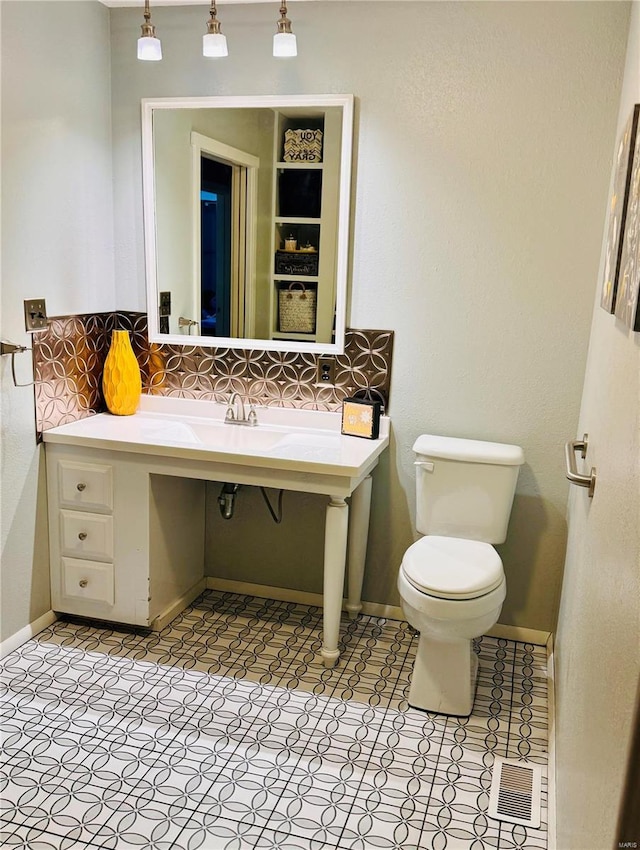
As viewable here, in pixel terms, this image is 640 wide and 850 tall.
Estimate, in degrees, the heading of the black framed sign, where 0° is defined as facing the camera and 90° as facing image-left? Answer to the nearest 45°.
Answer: approximately 45°

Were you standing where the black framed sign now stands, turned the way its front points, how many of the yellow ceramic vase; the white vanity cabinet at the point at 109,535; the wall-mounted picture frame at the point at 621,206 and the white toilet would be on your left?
2

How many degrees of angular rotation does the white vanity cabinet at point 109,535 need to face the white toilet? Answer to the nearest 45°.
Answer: approximately 90° to its left

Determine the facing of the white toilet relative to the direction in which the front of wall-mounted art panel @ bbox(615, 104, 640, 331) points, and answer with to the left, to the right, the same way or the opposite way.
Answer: to the left

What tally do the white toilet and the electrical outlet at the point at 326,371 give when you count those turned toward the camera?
2

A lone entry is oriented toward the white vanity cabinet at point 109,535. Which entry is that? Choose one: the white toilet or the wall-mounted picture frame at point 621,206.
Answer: the wall-mounted picture frame

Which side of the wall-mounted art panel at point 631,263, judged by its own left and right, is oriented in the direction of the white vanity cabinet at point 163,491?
front

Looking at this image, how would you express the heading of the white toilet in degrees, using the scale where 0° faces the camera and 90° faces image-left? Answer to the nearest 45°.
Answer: approximately 0°

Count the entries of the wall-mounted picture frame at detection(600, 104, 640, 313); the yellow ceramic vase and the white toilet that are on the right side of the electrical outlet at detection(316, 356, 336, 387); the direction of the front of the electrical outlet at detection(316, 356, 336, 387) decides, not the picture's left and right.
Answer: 1

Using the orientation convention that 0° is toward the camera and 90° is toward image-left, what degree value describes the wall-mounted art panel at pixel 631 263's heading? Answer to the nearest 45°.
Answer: approximately 90°

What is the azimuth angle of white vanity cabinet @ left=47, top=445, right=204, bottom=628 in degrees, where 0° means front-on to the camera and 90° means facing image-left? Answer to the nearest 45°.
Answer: approximately 45°

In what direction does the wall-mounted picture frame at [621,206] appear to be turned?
to the viewer's left

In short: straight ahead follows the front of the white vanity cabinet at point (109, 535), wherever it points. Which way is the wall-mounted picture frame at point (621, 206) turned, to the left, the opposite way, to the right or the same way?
to the right

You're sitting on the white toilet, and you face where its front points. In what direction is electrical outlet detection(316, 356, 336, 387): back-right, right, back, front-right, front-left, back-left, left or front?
back-right
